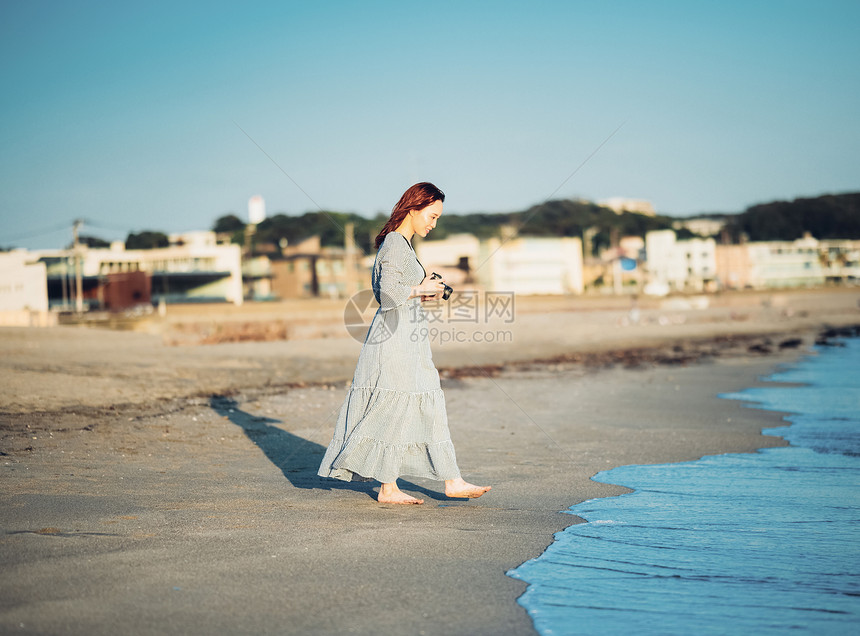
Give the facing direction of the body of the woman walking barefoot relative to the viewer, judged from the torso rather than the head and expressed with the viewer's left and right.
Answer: facing to the right of the viewer

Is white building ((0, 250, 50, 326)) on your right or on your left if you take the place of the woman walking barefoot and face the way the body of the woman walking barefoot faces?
on your left
